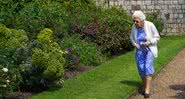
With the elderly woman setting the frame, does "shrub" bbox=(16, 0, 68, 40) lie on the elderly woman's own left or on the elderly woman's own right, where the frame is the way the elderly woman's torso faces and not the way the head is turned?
on the elderly woman's own right

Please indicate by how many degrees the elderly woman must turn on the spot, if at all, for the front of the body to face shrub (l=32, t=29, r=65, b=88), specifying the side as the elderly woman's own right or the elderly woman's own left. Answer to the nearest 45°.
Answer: approximately 45° to the elderly woman's own right

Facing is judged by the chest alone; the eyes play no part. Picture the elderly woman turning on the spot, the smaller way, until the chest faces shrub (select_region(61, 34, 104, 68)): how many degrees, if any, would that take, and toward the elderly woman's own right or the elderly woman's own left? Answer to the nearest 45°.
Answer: approximately 90° to the elderly woman's own right

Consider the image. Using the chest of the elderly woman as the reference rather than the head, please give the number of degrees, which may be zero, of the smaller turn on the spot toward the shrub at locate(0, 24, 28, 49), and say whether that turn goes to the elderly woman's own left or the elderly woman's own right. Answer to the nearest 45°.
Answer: approximately 45° to the elderly woman's own right

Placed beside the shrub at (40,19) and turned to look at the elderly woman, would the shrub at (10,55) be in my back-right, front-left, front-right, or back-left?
front-right

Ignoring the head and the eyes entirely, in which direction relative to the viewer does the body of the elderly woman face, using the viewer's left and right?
facing the viewer and to the left of the viewer

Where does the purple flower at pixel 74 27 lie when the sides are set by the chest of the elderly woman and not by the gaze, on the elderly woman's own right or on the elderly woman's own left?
on the elderly woman's own right

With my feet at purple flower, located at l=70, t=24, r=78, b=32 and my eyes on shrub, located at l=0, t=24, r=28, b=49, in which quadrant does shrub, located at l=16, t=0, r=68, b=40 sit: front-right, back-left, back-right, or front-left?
front-right
